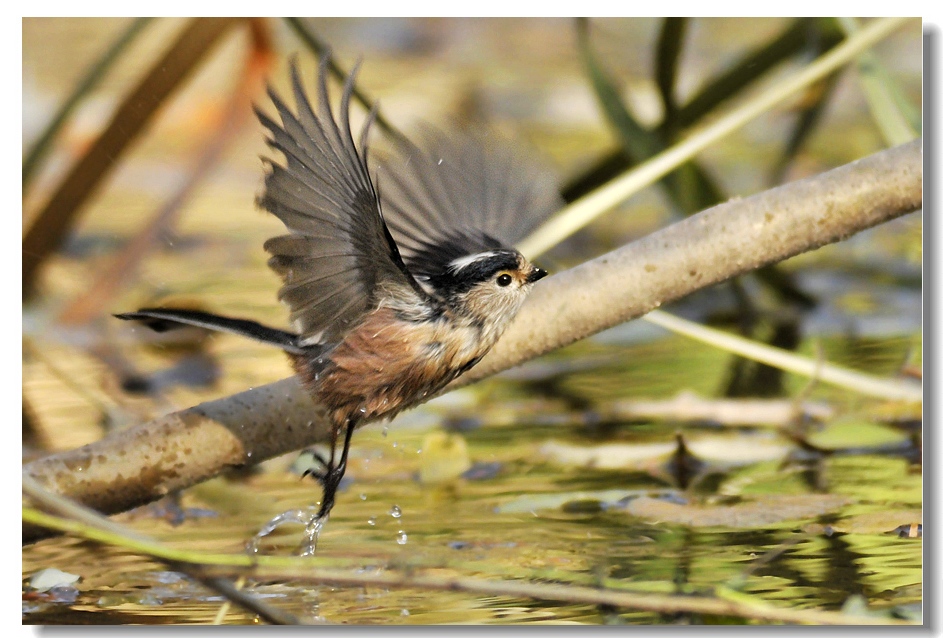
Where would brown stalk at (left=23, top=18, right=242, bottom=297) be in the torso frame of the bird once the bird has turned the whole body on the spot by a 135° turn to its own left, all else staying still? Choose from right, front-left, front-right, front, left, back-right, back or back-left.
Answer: front

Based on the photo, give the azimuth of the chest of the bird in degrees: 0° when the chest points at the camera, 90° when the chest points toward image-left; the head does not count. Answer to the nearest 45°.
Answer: approximately 270°

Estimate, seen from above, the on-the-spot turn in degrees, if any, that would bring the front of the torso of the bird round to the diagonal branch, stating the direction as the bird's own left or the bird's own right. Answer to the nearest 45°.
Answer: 0° — it already faces it
